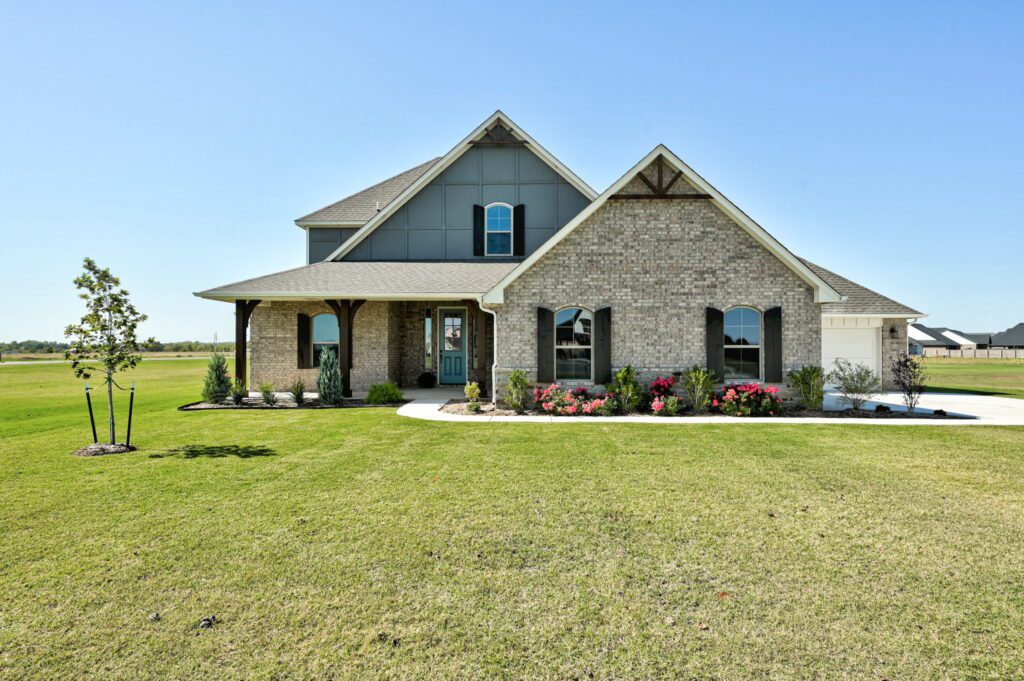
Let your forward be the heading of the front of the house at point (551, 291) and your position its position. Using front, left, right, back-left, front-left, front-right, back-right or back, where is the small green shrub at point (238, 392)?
right

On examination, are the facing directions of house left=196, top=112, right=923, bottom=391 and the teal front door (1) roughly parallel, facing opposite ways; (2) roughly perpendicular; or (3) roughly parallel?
roughly parallel

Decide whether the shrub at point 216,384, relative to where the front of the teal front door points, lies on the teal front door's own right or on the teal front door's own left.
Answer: on the teal front door's own right

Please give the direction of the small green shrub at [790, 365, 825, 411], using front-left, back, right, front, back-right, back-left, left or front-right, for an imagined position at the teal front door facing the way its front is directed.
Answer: front-left

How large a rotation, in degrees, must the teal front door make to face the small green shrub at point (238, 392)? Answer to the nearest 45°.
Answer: approximately 45° to its right

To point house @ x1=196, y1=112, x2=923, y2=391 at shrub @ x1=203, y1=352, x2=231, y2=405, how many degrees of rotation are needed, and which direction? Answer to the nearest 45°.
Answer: approximately 90° to its right

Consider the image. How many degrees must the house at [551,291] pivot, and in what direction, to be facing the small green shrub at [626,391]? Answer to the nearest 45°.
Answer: approximately 45° to its left

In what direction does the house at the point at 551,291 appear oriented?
toward the camera
